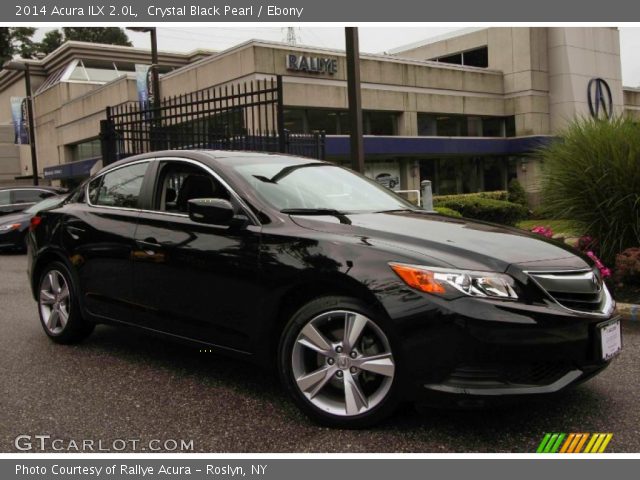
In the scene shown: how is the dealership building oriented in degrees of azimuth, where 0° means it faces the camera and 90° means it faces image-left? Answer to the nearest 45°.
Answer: approximately 315°

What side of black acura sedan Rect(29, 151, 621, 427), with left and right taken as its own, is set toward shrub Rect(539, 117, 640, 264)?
left

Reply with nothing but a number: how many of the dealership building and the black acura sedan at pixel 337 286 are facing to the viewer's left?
0

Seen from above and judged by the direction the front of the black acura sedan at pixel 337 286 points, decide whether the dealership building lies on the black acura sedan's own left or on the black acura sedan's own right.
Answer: on the black acura sedan's own left

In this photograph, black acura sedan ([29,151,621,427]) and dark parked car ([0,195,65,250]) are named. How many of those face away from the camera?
0

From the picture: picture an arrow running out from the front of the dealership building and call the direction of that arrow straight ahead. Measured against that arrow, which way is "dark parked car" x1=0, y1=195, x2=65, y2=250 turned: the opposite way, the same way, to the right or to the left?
to the right

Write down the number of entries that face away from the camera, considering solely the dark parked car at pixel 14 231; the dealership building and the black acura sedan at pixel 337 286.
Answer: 0

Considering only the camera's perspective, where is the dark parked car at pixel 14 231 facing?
facing the viewer and to the left of the viewer

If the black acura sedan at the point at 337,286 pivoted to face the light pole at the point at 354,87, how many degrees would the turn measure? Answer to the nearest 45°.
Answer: approximately 135° to its left

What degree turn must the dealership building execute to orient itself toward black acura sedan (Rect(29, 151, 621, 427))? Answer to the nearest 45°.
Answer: approximately 45° to its right

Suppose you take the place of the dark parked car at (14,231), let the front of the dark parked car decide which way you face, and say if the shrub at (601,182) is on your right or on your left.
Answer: on your left

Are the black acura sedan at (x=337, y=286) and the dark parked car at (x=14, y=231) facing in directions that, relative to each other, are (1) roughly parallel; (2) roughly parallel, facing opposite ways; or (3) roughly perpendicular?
roughly perpendicular
